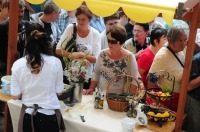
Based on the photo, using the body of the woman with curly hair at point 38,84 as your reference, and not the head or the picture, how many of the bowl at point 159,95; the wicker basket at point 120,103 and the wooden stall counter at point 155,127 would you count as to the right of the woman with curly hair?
3

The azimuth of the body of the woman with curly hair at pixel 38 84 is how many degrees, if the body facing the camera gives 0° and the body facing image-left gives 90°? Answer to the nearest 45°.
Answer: approximately 180°

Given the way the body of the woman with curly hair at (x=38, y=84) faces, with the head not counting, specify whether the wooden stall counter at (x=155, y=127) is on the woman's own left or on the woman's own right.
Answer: on the woman's own right

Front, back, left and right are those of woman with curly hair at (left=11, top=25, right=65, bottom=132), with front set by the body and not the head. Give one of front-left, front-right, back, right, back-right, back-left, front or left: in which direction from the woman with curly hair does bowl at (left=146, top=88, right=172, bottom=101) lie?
right

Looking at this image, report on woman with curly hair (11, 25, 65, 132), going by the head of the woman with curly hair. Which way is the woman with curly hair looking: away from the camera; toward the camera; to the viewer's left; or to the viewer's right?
away from the camera

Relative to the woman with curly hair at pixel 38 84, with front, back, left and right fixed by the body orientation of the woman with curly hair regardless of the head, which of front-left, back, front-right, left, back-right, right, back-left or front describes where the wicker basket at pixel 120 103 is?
right

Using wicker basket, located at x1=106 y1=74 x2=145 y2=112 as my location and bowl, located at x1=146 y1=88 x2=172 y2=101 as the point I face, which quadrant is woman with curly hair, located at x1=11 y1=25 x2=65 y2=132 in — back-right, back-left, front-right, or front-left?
back-right
